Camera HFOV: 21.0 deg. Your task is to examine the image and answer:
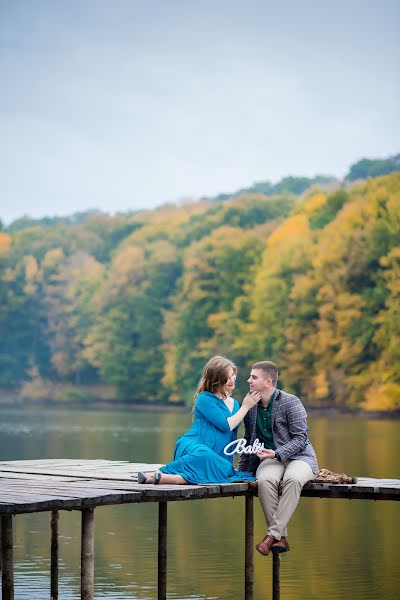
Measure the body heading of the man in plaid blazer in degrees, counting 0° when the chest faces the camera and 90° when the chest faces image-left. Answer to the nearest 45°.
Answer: approximately 45°

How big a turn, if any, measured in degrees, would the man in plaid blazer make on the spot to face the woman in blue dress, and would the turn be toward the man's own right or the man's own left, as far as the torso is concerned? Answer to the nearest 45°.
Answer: approximately 45° to the man's own right

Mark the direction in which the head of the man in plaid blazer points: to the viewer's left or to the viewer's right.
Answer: to the viewer's left
